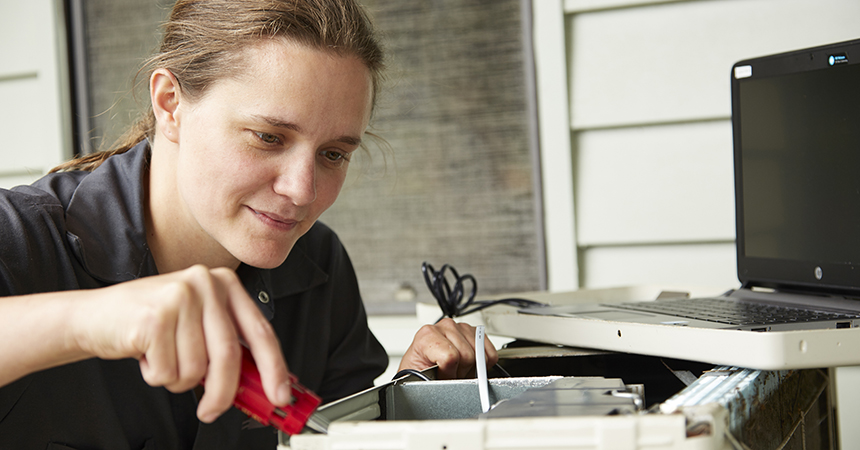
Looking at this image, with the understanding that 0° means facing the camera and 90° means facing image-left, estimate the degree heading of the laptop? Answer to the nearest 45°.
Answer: approximately 45°

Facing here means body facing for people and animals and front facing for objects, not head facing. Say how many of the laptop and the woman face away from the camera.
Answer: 0

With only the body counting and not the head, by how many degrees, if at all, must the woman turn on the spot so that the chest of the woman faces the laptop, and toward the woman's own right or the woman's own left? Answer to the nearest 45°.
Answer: approximately 45° to the woman's own left

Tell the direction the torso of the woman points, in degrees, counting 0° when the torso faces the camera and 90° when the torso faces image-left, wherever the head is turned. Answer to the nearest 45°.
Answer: approximately 315°

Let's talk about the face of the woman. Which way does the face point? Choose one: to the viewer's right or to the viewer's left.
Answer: to the viewer's right

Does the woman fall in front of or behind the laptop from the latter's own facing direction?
in front
